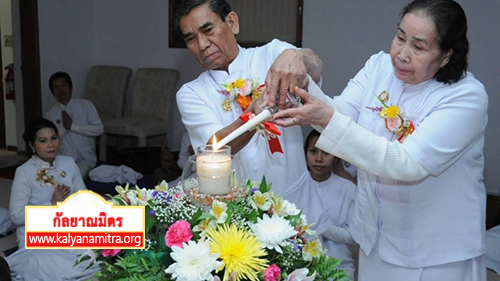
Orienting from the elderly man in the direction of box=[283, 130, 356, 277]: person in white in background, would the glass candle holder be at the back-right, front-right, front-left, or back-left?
back-right

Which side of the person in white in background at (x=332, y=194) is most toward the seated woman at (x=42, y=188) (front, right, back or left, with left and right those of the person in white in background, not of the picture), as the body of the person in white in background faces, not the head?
right

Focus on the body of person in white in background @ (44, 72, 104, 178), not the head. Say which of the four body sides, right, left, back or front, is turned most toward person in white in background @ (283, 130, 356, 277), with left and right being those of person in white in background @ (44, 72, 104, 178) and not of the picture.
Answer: left

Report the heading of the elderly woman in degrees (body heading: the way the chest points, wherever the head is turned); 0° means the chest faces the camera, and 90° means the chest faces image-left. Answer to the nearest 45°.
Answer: approximately 45°

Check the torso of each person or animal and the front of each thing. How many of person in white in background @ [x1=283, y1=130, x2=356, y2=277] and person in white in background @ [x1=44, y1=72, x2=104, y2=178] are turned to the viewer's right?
0

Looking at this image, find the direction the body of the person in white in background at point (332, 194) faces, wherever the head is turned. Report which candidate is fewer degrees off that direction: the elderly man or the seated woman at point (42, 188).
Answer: the elderly man

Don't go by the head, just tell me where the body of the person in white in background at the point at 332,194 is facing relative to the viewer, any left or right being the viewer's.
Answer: facing the viewer

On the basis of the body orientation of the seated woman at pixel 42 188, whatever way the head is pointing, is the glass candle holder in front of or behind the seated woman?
in front

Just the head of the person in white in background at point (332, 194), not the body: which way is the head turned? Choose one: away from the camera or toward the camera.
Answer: toward the camera

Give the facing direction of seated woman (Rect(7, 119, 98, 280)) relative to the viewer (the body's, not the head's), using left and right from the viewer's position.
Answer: facing the viewer and to the right of the viewer

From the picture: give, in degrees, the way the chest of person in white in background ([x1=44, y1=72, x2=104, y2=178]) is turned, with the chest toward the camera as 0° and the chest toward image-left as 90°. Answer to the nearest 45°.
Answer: approximately 45°

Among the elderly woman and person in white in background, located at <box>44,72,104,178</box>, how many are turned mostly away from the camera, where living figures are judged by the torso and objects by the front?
0

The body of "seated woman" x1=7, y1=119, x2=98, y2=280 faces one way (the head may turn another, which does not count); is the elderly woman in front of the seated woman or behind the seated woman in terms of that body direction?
in front

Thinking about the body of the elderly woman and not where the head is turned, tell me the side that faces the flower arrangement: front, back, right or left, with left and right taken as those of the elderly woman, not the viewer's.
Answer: front
